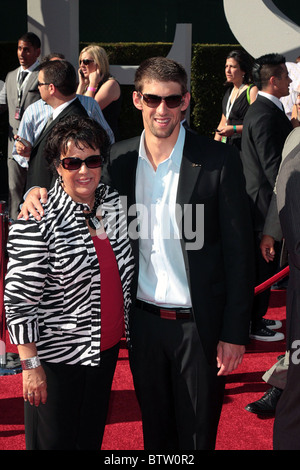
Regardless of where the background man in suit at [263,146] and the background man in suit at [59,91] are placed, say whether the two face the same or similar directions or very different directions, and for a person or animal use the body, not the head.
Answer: very different directions

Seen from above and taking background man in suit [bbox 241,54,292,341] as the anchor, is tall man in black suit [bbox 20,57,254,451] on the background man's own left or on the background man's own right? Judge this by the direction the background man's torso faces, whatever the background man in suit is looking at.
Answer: on the background man's own right

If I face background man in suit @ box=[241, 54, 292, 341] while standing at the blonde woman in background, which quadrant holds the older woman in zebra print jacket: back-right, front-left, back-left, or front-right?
front-right

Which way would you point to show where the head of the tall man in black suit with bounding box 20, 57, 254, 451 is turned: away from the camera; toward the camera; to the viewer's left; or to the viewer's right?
toward the camera
